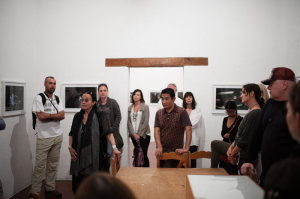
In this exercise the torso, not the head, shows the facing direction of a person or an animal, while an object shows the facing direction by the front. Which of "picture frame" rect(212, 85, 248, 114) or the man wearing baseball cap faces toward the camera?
the picture frame

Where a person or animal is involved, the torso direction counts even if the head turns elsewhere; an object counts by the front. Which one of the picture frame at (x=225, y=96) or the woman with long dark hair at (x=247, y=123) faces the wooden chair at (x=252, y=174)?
the picture frame

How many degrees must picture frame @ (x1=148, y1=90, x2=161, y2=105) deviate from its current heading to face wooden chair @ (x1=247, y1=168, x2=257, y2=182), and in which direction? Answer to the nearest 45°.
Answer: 0° — it already faces it

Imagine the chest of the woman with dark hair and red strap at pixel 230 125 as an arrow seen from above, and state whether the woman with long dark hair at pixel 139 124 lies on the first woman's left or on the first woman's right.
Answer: on the first woman's right

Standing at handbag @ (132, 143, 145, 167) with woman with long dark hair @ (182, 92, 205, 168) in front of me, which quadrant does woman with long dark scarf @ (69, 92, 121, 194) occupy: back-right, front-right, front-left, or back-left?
back-right

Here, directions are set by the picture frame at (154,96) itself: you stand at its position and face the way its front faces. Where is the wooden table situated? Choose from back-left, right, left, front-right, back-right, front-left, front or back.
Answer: front

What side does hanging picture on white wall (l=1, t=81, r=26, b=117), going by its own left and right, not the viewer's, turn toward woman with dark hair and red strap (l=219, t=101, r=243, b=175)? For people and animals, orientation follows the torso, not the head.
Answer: front

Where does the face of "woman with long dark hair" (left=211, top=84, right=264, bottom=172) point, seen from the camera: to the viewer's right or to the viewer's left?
to the viewer's left

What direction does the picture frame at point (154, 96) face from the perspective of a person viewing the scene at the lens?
facing the viewer

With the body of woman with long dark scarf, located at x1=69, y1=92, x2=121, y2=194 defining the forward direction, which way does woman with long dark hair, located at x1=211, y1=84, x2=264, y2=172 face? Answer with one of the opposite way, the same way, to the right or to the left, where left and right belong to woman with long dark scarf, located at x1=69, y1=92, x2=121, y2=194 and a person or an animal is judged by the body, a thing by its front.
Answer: to the right

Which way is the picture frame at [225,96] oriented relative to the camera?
toward the camera

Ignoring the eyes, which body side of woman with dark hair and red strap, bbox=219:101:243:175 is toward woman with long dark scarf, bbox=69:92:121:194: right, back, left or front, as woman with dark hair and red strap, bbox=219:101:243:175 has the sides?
front

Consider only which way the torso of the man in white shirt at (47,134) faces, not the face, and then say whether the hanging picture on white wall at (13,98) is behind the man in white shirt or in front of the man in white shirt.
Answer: behind

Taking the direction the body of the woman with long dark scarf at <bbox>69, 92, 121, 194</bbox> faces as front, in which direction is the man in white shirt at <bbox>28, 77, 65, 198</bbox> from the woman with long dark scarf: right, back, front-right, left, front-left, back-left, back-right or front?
right

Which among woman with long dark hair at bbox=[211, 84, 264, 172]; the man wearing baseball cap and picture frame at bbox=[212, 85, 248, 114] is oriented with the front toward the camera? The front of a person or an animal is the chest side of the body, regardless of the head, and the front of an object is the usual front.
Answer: the picture frame

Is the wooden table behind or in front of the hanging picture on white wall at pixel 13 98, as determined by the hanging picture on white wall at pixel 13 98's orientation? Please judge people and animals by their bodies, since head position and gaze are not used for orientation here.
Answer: in front
